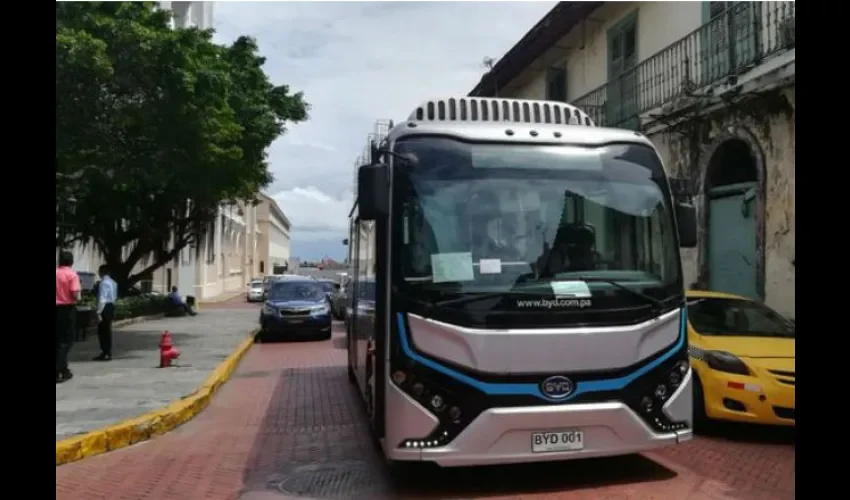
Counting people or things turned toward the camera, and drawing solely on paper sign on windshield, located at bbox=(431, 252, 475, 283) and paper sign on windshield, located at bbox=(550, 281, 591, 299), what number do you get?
2

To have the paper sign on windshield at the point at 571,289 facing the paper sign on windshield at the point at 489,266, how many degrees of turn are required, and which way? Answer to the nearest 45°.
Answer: approximately 90° to its right

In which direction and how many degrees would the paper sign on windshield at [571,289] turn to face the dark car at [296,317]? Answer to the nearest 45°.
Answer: approximately 135° to its right

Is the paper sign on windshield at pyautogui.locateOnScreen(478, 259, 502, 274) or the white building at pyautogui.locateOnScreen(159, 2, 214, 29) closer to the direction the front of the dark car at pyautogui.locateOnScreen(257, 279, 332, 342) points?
the paper sign on windshield

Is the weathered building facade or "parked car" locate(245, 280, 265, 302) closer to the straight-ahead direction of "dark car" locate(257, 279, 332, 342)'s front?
the weathered building facade

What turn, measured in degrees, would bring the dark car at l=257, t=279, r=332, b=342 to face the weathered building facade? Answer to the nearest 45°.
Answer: approximately 45° to its left

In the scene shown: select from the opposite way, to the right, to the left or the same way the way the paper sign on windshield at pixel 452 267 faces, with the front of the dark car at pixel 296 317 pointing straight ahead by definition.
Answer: the same way

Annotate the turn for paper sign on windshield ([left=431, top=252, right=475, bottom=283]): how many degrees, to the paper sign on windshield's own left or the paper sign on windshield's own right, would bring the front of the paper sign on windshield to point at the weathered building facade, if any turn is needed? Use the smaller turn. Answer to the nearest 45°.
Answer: approximately 135° to the paper sign on windshield's own left

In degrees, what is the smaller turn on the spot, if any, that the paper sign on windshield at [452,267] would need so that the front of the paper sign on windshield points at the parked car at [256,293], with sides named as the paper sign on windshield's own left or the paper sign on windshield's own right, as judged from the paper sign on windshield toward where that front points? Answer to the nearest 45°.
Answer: approximately 180°

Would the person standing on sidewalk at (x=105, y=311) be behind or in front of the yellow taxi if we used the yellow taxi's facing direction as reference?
behind

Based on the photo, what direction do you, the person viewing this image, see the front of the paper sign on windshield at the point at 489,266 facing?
facing the viewer

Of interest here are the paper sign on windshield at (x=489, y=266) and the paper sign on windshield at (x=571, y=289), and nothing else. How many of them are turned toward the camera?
2
